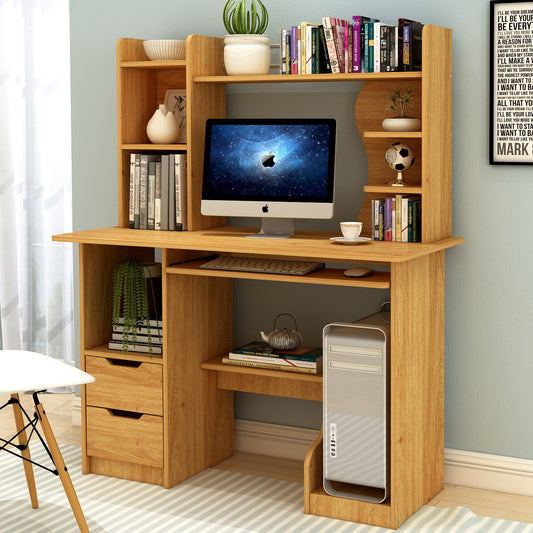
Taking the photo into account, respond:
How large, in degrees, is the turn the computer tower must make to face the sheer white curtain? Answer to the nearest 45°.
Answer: approximately 90° to its right

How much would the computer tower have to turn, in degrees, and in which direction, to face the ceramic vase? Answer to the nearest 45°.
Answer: approximately 90° to its right

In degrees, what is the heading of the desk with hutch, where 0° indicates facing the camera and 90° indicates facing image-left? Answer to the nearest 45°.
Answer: approximately 45°

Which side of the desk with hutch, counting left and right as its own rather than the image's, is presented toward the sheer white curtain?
right

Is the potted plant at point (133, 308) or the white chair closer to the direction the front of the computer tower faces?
the white chair

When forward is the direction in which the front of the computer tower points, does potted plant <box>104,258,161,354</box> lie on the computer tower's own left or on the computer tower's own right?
on the computer tower's own right

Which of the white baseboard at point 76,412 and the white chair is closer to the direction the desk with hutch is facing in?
the white chair

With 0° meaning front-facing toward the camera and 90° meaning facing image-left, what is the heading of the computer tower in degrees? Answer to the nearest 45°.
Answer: approximately 45°
